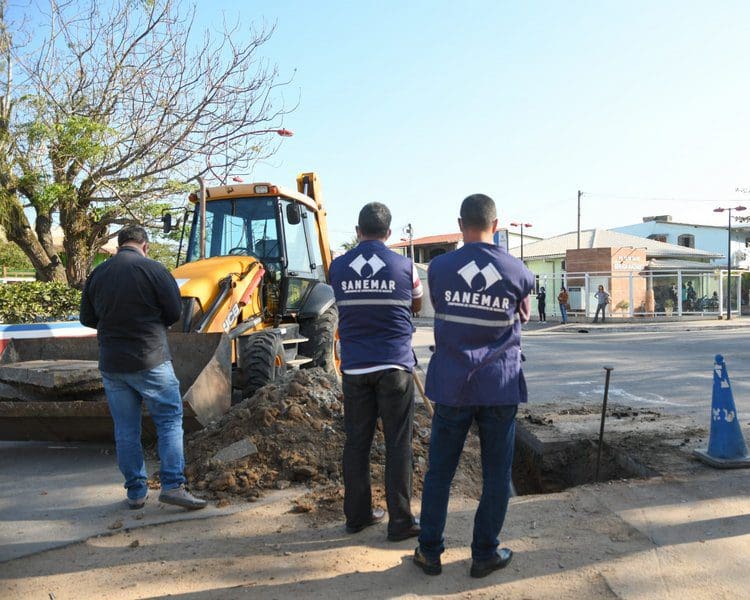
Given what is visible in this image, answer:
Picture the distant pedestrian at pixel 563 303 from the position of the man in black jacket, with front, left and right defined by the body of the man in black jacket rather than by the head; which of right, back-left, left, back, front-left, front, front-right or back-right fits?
front-right

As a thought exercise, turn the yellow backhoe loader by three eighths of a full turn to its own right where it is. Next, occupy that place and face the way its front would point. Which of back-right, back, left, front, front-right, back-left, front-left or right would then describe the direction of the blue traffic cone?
back-right

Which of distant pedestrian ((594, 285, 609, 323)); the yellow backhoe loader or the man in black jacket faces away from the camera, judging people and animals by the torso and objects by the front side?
the man in black jacket

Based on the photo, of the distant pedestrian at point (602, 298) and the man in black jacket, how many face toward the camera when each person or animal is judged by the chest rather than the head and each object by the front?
1

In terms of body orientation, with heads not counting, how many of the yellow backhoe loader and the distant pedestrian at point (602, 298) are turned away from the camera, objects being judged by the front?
0

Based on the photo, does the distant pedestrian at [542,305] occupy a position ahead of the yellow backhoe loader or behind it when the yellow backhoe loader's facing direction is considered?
behind

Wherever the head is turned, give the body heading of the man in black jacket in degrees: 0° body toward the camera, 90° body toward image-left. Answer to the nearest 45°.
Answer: approximately 180°

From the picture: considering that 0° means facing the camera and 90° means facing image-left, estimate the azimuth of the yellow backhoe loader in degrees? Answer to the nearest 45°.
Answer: approximately 45°

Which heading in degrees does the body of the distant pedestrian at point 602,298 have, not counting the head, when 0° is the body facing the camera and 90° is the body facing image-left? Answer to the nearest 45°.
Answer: approximately 0°

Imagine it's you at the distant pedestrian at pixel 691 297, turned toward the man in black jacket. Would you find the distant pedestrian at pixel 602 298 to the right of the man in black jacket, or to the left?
right
